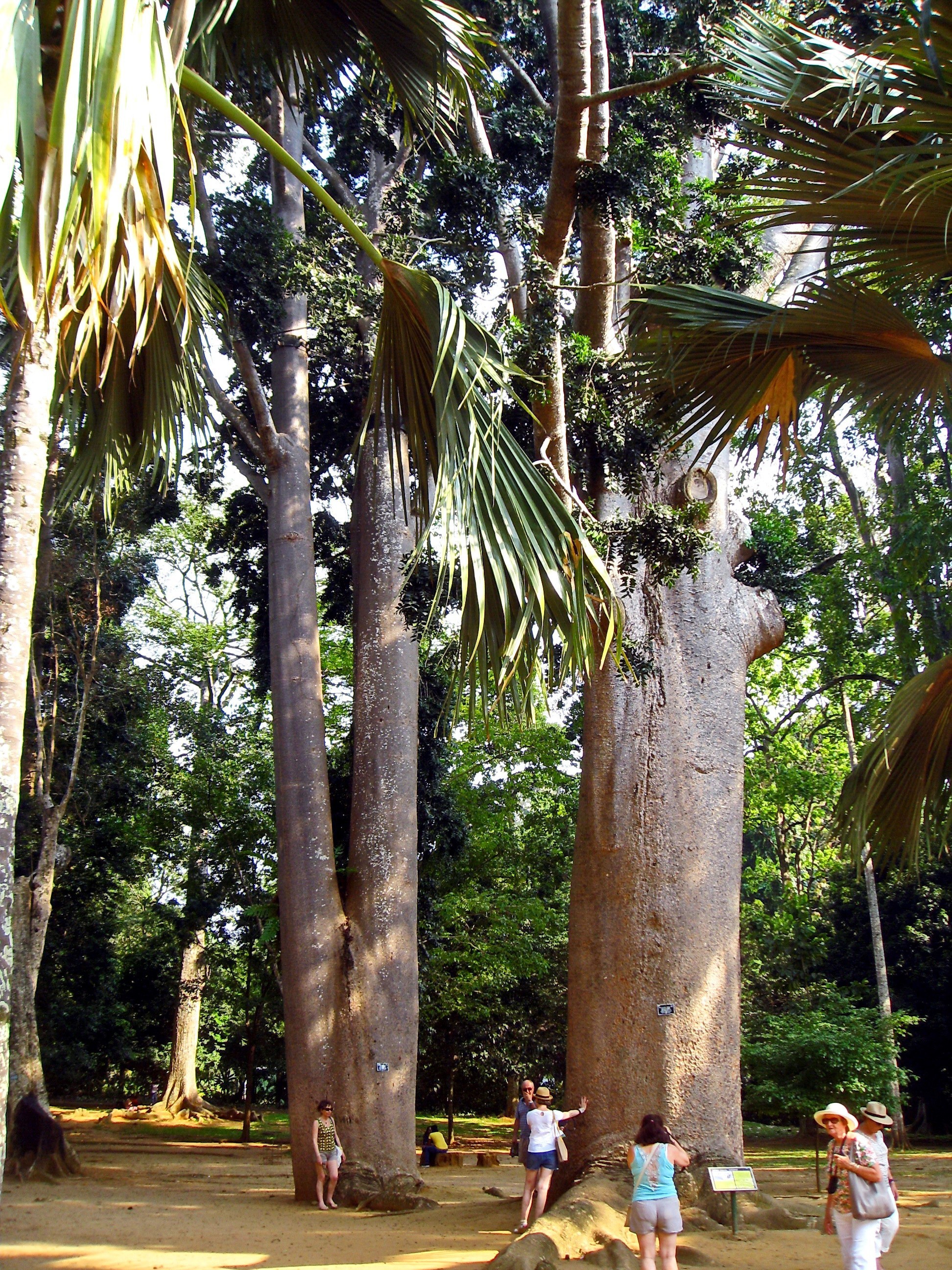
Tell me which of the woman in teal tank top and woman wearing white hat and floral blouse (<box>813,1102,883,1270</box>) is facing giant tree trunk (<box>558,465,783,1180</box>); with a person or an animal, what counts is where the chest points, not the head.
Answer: the woman in teal tank top

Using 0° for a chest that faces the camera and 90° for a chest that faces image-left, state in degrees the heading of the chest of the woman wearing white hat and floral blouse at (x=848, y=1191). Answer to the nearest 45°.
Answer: approximately 45°

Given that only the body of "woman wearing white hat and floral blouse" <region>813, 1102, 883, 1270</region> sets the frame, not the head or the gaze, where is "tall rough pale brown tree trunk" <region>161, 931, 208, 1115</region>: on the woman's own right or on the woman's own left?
on the woman's own right

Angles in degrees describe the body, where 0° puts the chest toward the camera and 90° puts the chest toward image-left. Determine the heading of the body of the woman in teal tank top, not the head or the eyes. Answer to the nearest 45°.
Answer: approximately 180°

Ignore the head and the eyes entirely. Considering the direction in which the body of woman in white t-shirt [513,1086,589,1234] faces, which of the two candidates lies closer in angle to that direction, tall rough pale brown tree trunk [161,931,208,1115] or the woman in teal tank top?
the tall rough pale brown tree trunk

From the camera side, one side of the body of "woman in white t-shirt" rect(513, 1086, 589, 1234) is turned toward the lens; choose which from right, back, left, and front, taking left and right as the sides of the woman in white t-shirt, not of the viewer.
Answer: back

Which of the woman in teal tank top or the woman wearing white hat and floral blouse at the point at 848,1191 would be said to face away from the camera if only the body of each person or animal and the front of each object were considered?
the woman in teal tank top

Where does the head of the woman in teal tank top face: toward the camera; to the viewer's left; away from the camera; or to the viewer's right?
away from the camera

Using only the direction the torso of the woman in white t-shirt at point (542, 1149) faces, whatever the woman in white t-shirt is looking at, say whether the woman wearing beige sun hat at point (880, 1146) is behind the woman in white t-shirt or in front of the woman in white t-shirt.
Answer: behind

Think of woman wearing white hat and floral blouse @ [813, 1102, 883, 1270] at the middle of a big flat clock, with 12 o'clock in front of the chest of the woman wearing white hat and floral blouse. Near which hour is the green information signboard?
The green information signboard is roughly at 4 o'clock from the woman wearing white hat and floral blouse.

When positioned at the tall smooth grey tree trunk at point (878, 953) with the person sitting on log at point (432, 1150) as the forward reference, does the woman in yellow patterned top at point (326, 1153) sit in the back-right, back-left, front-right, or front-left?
front-left

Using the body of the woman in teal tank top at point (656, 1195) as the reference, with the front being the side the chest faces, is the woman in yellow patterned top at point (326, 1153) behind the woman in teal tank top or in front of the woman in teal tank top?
in front
